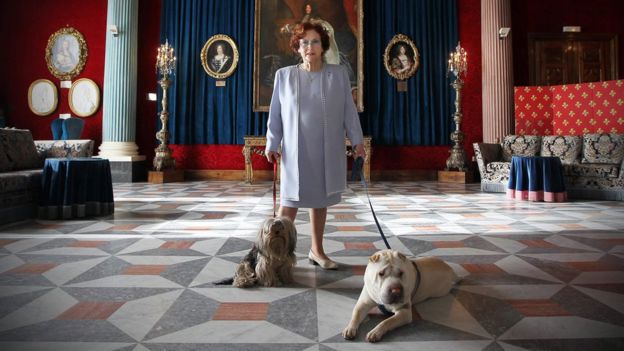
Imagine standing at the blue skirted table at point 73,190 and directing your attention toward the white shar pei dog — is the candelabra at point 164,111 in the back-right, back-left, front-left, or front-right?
back-left

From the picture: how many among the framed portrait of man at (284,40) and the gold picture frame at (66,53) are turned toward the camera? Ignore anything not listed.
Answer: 2

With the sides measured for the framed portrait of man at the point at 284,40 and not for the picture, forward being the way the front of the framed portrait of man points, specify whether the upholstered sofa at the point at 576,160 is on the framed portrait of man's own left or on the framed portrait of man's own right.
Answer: on the framed portrait of man's own left

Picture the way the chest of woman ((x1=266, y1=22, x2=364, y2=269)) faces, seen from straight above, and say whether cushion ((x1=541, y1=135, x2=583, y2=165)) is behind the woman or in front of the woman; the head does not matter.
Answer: behind

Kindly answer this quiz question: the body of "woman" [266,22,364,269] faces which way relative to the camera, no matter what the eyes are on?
toward the camera

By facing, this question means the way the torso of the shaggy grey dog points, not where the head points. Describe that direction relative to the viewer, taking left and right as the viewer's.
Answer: facing the viewer and to the right of the viewer

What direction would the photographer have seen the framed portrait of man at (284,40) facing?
facing the viewer

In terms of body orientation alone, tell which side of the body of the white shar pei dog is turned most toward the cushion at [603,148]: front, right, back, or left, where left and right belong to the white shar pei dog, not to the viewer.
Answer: back

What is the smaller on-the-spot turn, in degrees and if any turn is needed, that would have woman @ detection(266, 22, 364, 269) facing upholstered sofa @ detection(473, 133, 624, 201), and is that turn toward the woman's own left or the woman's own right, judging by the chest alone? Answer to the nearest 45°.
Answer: approximately 135° to the woman's own left

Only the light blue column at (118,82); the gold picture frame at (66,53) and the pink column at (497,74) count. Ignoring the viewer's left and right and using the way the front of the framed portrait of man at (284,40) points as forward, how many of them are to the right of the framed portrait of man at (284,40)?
2

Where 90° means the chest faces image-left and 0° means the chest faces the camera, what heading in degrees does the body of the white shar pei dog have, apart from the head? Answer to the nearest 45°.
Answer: approximately 45°

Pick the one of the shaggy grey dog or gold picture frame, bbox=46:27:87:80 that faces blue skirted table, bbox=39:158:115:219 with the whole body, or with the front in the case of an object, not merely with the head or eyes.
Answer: the gold picture frame

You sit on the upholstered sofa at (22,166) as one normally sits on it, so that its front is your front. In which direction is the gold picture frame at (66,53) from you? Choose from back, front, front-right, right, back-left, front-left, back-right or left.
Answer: back-left

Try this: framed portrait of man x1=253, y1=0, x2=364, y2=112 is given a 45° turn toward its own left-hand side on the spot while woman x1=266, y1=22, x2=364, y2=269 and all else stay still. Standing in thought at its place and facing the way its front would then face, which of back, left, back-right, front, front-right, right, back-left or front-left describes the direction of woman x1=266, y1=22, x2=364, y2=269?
front-right
